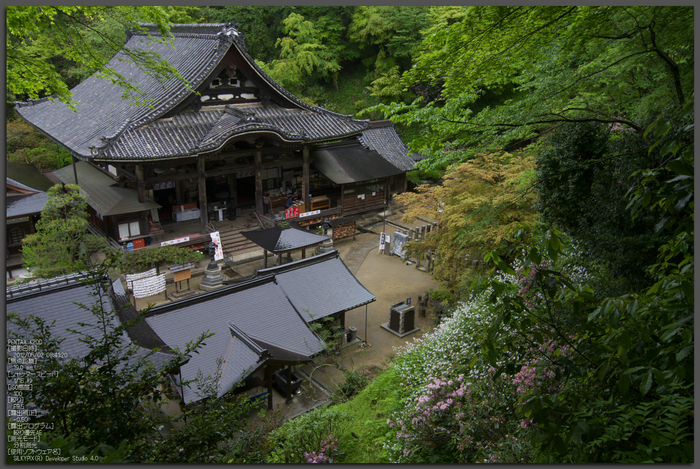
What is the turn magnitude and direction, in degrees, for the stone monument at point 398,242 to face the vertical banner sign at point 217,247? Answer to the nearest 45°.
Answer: approximately 45° to its right

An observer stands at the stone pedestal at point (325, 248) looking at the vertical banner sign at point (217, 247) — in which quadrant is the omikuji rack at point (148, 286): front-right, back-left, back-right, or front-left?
front-left

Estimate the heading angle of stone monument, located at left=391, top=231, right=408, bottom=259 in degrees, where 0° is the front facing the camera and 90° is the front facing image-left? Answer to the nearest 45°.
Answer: approximately 45°

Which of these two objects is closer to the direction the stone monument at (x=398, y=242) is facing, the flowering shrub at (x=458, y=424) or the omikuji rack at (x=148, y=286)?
the omikuji rack

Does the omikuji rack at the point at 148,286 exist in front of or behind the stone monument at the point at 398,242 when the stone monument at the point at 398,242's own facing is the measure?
in front

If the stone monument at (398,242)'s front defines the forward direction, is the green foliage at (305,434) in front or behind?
in front

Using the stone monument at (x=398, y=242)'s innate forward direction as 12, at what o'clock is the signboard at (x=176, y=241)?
the signboard at (x=176, y=241) is roughly at 1 o'clock from the stone monument at (x=398, y=242).

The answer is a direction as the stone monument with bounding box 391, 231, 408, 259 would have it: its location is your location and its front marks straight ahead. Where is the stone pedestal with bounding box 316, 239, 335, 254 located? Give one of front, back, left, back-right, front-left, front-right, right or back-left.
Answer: front-right

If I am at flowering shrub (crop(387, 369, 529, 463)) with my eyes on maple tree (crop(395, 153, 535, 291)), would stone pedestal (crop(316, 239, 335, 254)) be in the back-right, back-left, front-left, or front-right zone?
front-left

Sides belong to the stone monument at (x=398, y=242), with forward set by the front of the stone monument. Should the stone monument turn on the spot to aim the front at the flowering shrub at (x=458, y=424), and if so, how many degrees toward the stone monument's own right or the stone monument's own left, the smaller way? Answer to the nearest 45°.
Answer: approximately 45° to the stone monument's own left

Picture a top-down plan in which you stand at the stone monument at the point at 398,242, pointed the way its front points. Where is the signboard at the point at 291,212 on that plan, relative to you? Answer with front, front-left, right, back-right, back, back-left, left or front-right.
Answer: front-right

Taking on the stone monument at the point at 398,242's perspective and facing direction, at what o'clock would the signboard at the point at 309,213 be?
the signboard at the point at 309,213 is roughly at 2 o'clock from the stone monument at the point at 398,242.
